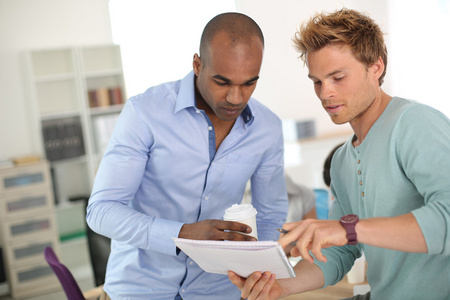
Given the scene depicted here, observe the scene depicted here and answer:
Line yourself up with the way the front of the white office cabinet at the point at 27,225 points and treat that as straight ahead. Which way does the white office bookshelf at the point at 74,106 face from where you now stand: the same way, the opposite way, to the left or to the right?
the same way

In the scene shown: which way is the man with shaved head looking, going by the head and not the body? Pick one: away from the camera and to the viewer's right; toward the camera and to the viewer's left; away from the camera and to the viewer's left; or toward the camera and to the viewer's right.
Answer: toward the camera and to the viewer's right

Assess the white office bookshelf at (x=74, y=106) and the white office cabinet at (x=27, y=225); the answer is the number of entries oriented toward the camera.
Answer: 2

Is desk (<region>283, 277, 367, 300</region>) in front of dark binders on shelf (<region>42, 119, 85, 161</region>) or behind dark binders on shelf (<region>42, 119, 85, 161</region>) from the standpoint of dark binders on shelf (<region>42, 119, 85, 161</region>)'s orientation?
in front

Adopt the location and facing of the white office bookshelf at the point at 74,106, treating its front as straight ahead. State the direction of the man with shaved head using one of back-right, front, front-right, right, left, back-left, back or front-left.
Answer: front

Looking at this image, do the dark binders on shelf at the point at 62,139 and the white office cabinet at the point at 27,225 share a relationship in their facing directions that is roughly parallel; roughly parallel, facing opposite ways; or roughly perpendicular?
roughly parallel

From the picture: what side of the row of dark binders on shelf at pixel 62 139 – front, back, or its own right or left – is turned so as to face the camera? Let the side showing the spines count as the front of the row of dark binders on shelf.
front

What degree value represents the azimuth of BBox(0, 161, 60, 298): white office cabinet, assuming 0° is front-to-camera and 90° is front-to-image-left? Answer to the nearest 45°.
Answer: approximately 0°
